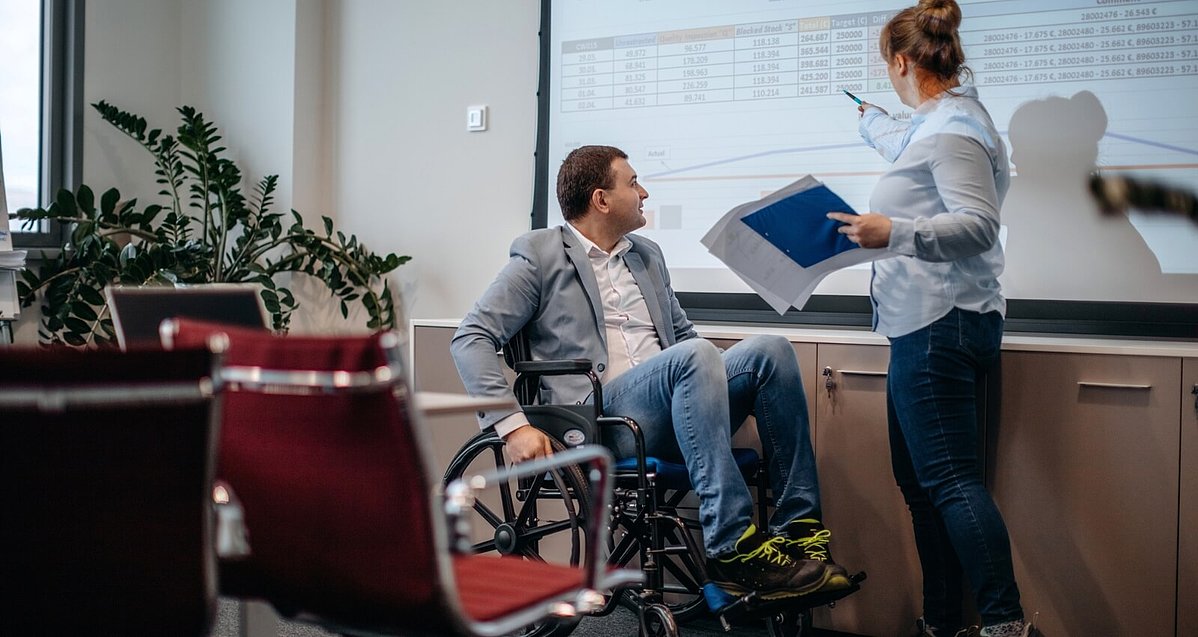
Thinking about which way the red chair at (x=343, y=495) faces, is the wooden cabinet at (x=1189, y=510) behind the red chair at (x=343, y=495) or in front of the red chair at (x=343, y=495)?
in front

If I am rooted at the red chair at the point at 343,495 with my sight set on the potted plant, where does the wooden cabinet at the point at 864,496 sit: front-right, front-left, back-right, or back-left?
front-right

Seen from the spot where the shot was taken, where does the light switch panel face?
facing the viewer

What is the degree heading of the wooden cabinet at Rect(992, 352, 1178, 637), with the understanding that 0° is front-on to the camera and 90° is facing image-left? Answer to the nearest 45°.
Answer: approximately 0°

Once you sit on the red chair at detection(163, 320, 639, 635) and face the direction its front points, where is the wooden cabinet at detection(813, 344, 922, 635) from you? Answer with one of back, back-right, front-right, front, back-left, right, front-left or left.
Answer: front

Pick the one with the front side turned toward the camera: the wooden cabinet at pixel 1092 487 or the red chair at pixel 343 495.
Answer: the wooden cabinet

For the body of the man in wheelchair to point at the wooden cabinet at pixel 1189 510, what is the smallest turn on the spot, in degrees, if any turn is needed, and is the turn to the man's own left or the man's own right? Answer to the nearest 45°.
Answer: approximately 45° to the man's own left

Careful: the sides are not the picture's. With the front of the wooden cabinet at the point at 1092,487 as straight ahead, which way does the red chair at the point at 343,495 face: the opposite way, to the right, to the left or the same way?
the opposite way

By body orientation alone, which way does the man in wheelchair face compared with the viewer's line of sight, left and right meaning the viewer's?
facing the viewer and to the right of the viewer

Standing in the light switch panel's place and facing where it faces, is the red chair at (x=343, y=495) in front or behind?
in front

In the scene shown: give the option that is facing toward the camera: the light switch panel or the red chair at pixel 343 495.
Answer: the light switch panel

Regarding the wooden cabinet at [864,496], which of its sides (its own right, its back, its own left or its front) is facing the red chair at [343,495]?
front

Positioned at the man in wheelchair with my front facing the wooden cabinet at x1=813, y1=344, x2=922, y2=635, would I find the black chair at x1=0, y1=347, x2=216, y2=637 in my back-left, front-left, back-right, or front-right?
back-right

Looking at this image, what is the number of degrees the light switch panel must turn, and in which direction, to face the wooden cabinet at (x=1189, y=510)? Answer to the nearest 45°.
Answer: approximately 45° to its left
